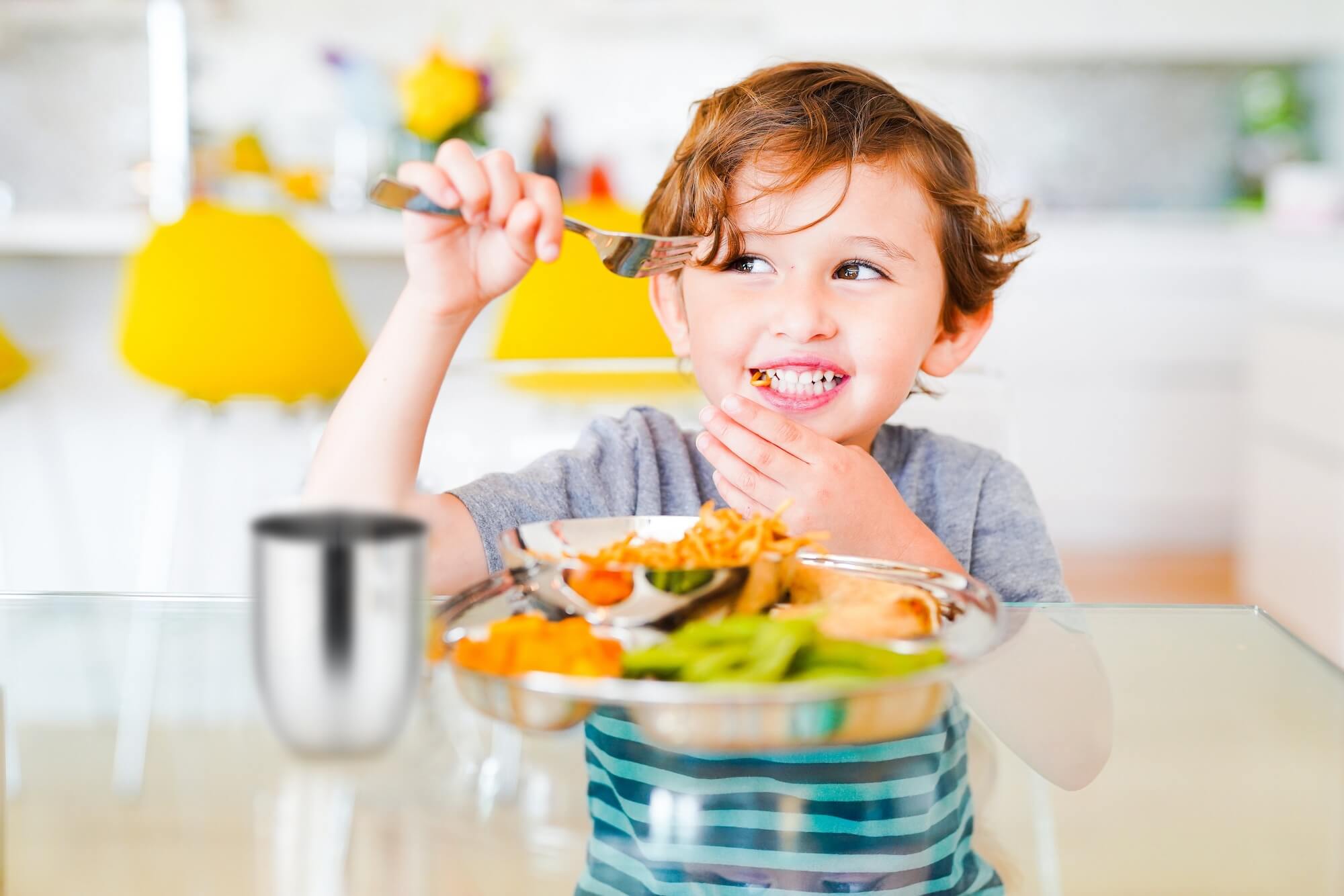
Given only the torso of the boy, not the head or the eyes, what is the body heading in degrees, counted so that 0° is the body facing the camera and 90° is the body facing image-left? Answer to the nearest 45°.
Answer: approximately 0°

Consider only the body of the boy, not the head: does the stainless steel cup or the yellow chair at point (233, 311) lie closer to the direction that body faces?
the stainless steel cup

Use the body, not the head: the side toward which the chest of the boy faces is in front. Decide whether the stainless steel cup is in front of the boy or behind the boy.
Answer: in front

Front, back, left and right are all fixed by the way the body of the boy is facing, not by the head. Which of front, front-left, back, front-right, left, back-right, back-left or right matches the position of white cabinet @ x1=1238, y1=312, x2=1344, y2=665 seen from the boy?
back-left

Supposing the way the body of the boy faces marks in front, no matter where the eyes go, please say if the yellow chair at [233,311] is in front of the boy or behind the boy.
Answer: behind

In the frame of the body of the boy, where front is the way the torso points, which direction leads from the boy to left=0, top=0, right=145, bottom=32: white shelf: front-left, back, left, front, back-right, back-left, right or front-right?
back-right

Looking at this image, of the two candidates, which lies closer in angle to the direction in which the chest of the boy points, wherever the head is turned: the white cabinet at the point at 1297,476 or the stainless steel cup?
the stainless steel cup

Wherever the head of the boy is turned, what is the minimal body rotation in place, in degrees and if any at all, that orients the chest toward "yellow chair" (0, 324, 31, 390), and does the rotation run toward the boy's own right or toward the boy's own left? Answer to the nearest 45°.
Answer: approximately 135° to the boy's own right

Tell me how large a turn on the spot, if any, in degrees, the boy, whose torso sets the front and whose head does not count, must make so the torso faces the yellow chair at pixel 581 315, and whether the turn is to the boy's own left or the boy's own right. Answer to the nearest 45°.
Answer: approximately 180°

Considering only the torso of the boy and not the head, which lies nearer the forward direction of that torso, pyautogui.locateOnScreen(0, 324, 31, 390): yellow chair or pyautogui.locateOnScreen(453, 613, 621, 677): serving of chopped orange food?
the serving of chopped orange food

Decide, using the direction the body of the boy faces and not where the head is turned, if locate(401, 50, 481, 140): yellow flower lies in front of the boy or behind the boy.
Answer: behind

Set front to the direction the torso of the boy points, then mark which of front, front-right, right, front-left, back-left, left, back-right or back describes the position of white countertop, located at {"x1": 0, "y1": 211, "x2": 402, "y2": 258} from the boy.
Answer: back-right

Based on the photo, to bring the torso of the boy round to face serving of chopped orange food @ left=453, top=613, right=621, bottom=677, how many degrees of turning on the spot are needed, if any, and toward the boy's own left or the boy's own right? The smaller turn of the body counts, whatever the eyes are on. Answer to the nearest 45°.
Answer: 0° — they already face it
